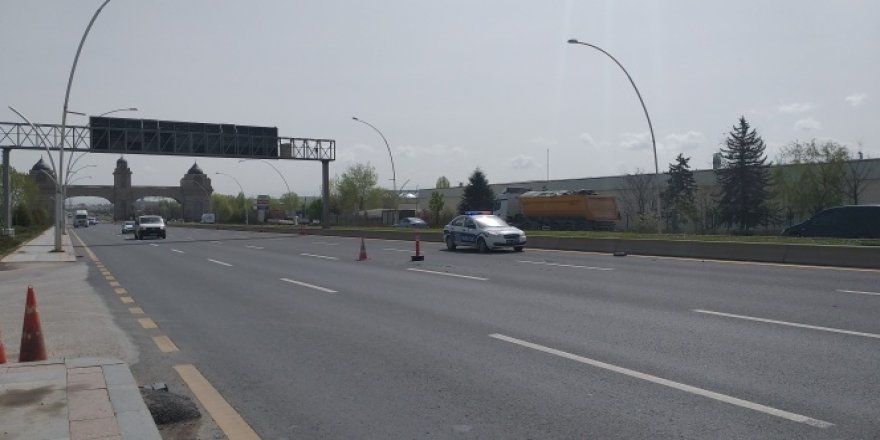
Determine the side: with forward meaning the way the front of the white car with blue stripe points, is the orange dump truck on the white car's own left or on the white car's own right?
on the white car's own left

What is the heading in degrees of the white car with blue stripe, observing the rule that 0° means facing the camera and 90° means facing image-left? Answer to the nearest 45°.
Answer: approximately 315°

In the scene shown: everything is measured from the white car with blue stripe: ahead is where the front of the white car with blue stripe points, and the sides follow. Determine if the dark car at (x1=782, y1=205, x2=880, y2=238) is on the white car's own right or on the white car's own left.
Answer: on the white car's own left

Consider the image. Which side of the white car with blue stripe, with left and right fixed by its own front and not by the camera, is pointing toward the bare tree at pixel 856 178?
left

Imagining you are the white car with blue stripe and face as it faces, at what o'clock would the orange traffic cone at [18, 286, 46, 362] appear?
The orange traffic cone is roughly at 2 o'clock from the white car with blue stripe.
